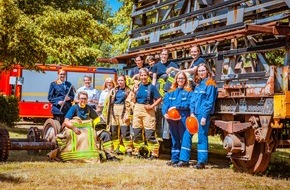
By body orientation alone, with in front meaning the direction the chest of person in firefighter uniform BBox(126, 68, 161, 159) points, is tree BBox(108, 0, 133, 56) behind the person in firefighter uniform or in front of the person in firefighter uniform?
behind

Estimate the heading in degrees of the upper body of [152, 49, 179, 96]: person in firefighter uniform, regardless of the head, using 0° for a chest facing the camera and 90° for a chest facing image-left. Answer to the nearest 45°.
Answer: approximately 0°

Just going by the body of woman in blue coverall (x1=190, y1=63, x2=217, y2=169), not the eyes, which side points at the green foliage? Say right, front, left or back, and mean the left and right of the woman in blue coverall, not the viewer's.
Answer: right

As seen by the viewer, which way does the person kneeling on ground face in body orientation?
toward the camera

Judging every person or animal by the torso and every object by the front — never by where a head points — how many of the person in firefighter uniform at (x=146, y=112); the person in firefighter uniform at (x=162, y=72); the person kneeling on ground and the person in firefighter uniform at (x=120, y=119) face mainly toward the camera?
4

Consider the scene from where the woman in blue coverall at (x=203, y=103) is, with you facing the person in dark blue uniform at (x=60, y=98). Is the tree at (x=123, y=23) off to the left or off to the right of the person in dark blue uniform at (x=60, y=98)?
right

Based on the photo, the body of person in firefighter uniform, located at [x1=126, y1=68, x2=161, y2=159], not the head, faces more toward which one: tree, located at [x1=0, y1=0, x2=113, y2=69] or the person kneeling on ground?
the person kneeling on ground

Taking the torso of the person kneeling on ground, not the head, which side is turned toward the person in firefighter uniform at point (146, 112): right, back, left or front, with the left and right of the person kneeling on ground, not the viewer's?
left

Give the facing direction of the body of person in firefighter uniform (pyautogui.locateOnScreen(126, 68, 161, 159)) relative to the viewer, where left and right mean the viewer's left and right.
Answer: facing the viewer

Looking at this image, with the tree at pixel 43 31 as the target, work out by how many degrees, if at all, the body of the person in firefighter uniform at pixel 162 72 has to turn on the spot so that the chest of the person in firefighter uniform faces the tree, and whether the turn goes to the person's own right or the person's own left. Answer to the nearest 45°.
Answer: approximately 135° to the person's own right

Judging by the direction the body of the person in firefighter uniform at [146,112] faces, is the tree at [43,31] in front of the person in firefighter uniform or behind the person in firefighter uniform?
behind

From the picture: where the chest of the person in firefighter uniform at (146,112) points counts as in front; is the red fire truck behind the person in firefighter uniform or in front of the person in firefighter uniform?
behind
